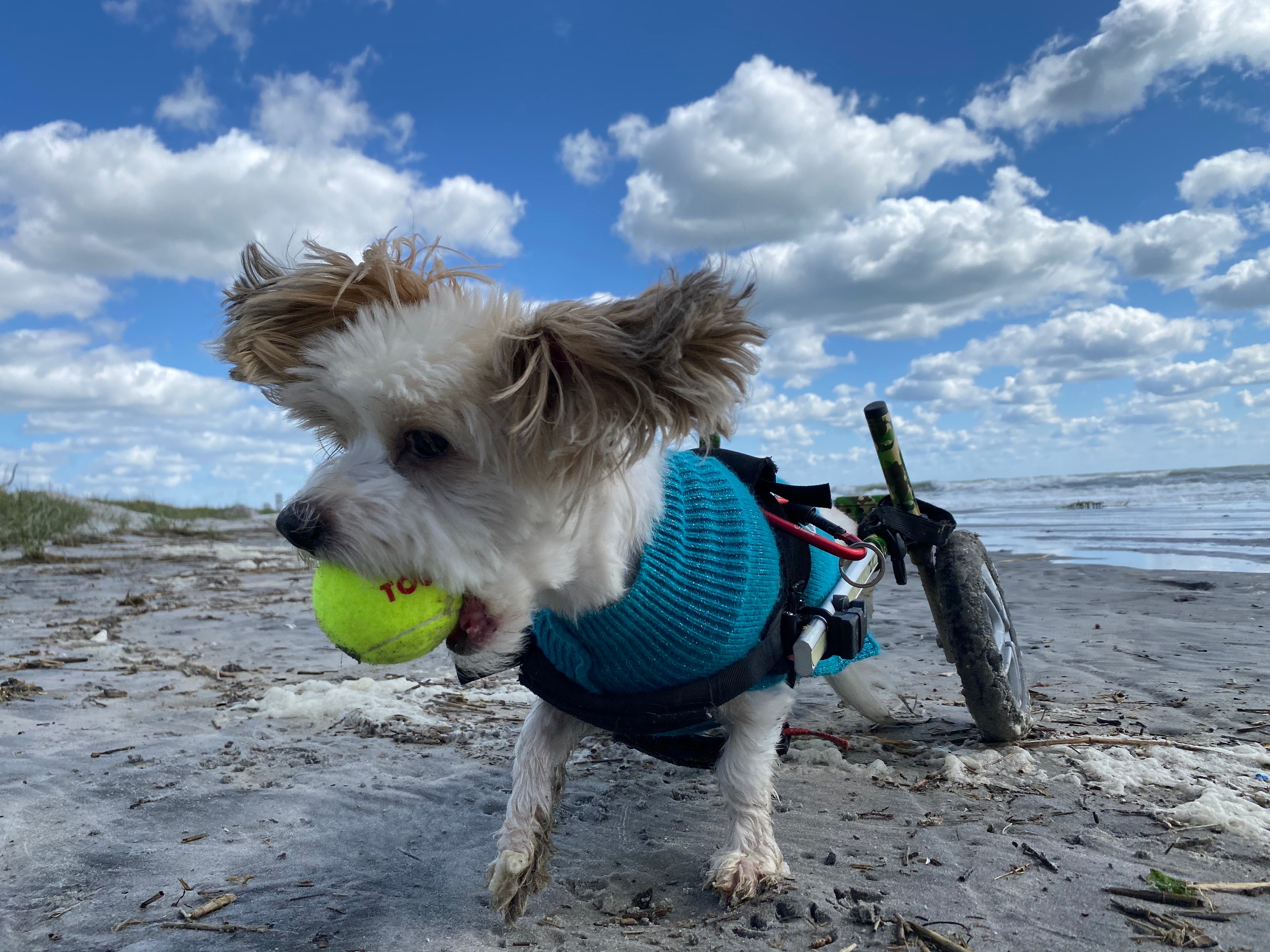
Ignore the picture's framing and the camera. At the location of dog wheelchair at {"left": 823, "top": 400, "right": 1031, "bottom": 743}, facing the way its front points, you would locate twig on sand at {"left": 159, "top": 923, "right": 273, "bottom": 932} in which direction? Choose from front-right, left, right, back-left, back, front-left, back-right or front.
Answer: front

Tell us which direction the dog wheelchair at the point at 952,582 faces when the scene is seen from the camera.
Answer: facing the viewer and to the left of the viewer

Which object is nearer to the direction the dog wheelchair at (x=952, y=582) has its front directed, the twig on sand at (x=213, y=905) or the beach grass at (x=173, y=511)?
the twig on sand

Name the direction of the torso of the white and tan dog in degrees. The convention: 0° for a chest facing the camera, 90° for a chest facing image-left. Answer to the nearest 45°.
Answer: approximately 45°

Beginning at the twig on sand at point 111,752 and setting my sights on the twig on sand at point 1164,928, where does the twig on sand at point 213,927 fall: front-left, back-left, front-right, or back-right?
front-right

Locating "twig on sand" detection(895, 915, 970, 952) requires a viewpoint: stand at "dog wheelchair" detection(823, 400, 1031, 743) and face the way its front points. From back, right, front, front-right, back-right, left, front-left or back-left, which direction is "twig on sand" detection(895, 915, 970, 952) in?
front-left

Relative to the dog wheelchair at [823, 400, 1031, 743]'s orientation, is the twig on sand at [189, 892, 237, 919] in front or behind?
in front

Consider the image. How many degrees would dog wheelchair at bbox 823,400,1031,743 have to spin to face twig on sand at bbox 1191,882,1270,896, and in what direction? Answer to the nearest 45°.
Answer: approximately 90° to its left

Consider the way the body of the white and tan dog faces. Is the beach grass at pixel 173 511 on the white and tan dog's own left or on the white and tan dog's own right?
on the white and tan dog's own right

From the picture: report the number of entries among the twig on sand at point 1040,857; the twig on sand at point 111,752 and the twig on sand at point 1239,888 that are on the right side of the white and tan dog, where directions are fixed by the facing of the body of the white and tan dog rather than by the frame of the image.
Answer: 1
